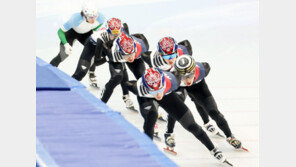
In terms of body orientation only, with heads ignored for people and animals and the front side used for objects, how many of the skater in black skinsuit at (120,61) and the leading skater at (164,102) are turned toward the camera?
2

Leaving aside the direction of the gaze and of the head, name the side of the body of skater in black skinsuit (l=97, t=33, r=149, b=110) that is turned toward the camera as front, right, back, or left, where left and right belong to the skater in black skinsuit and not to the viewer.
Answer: front

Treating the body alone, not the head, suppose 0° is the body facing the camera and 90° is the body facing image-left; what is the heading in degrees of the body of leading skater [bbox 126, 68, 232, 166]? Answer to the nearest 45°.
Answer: approximately 0°

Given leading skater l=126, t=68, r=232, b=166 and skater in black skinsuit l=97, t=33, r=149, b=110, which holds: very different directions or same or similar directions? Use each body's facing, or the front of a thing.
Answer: same or similar directions

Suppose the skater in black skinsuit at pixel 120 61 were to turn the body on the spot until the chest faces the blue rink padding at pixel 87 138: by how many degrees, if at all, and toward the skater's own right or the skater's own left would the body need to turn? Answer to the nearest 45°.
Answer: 0° — they already face it
